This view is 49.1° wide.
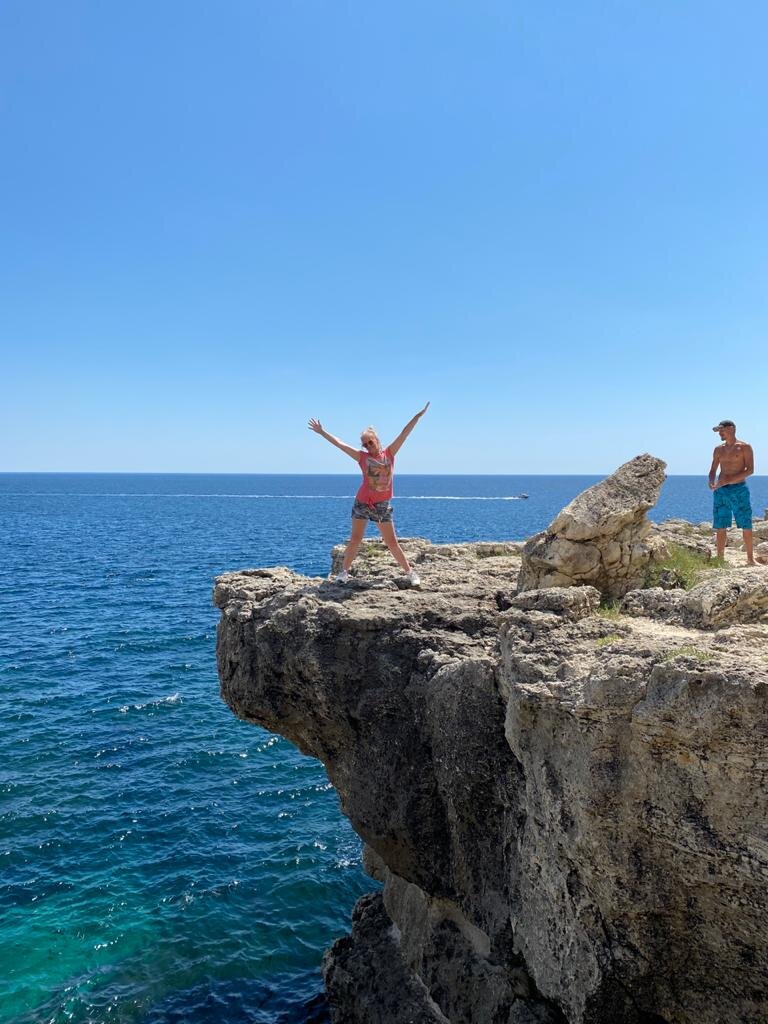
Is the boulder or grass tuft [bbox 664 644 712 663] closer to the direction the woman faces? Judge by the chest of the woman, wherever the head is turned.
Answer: the grass tuft

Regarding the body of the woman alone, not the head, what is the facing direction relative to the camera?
toward the camera

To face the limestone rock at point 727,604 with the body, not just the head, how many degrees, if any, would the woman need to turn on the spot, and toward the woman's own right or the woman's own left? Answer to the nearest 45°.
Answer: approximately 45° to the woman's own left

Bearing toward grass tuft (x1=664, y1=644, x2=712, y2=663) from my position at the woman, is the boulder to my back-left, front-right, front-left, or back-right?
front-left

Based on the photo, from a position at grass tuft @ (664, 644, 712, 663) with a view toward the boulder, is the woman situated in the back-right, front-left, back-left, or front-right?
front-left

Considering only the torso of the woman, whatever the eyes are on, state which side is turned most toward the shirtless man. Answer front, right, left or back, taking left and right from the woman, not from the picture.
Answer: left

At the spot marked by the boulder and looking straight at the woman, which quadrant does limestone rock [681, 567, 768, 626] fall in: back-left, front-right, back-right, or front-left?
back-left

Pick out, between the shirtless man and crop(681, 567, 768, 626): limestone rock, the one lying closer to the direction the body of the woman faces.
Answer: the limestone rock

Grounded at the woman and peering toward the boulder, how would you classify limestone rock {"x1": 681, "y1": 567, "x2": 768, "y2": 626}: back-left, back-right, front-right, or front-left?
front-right

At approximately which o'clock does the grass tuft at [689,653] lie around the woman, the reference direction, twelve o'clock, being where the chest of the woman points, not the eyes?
The grass tuft is roughly at 11 o'clock from the woman.

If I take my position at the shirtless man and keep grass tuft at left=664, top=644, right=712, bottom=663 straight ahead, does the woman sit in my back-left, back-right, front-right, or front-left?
front-right

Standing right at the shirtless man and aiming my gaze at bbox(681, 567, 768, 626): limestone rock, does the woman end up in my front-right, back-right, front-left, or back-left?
front-right

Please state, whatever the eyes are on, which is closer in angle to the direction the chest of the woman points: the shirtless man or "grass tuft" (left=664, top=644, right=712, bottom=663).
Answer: the grass tuft

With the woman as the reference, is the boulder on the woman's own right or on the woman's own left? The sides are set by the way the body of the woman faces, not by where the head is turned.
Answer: on the woman's own left

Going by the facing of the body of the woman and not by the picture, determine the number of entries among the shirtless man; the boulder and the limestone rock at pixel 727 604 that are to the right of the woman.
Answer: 0
